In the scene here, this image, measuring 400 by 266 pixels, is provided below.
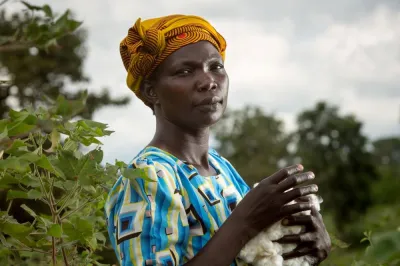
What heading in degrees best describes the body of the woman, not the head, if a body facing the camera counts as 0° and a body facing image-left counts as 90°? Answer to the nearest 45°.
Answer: approximately 315°

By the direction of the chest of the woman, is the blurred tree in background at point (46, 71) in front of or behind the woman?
behind
